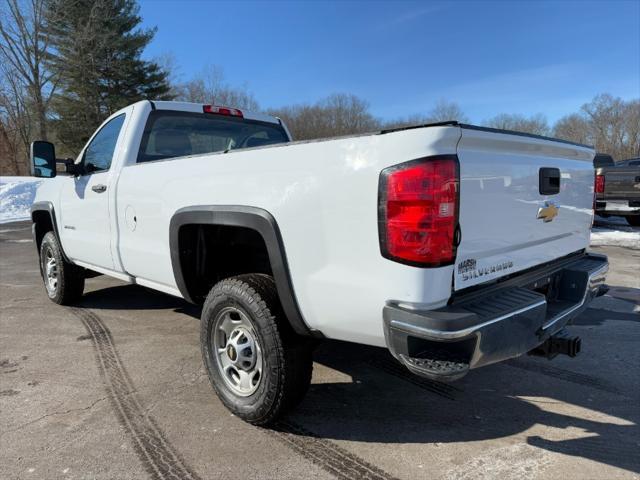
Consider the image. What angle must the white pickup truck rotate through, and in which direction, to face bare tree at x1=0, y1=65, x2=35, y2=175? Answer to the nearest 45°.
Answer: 0° — it already faces it

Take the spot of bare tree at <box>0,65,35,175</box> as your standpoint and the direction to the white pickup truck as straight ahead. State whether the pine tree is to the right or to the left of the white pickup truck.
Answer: left

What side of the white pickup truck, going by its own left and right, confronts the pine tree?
front

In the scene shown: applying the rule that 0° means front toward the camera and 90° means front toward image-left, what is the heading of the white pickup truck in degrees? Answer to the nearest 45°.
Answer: approximately 135°
